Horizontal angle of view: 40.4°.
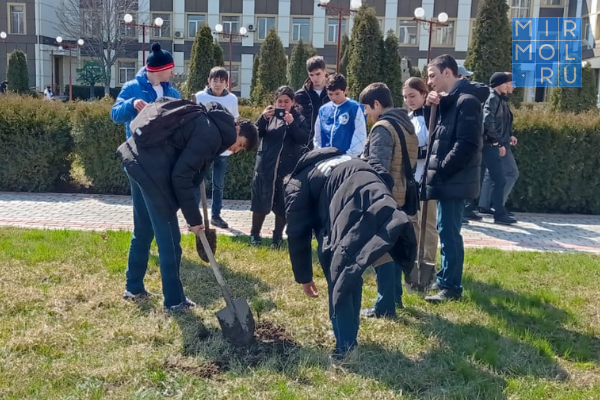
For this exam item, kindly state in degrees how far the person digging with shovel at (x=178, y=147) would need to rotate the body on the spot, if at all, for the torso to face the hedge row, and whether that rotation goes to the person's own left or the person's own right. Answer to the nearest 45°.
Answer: approximately 90° to the person's own left

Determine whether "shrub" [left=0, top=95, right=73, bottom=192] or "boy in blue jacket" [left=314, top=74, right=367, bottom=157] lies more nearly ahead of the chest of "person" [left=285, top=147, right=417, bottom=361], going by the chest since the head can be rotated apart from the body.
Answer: the shrub

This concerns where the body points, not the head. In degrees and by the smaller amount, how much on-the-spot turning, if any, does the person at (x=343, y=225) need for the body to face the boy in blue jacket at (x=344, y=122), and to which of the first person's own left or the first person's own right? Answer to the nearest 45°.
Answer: approximately 45° to the first person's own right

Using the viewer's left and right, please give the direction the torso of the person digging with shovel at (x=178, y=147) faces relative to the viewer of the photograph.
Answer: facing to the right of the viewer

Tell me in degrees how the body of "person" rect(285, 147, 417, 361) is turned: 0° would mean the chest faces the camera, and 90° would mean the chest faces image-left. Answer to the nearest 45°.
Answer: approximately 135°

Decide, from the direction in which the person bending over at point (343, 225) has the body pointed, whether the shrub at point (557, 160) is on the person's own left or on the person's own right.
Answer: on the person's own right

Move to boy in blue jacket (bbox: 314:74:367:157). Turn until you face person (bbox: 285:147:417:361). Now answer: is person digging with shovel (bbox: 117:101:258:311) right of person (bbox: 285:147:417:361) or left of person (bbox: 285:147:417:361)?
right

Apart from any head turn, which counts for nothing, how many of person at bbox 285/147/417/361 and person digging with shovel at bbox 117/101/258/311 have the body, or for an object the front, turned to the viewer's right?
1
